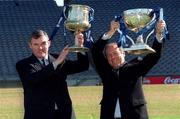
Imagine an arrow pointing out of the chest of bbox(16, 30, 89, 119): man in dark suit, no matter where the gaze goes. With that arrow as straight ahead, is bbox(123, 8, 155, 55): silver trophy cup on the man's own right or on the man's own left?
on the man's own left

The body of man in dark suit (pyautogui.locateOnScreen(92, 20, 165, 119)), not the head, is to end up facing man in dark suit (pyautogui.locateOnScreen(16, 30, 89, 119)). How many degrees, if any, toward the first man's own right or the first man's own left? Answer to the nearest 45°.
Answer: approximately 90° to the first man's own right

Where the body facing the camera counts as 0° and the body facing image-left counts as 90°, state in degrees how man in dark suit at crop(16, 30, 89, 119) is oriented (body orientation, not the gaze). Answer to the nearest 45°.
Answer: approximately 315°

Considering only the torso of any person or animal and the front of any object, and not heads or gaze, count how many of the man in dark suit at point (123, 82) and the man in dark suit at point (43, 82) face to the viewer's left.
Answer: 0

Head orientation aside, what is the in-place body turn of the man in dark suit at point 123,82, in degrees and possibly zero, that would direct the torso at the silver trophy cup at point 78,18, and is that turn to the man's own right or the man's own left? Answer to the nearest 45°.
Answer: approximately 135° to the man's own right

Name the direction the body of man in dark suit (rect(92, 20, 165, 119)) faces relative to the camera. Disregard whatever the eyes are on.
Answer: toward the camera
